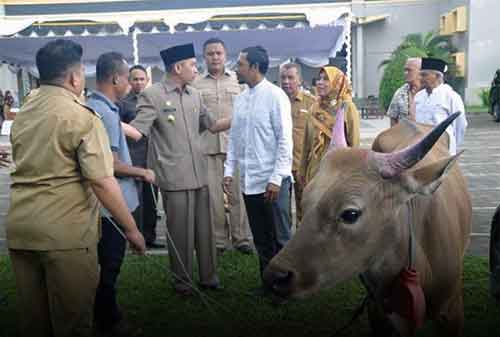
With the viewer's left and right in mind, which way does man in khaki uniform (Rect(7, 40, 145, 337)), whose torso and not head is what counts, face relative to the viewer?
facing away from the viewer and to the right of the viewer

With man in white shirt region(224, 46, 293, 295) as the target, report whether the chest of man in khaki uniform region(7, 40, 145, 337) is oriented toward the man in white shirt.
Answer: yes

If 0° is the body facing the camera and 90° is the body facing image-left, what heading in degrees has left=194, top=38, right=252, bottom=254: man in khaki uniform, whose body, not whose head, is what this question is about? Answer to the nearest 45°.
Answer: approximately 0°

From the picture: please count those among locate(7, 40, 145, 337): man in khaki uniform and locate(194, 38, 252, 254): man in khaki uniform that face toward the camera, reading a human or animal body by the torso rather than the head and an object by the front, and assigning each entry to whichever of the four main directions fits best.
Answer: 1

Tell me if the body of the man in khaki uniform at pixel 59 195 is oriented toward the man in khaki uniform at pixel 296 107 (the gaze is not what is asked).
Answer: yes

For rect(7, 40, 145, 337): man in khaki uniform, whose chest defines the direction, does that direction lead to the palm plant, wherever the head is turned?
yes

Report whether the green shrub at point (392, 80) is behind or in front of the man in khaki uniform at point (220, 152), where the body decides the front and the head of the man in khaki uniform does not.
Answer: behind

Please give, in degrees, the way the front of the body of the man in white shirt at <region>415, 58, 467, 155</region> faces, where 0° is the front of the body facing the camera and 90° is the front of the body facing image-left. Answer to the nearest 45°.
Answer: approximately 45°

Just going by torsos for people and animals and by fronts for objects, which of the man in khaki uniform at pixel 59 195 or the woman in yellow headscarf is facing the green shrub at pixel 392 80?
the man in khaki uniform

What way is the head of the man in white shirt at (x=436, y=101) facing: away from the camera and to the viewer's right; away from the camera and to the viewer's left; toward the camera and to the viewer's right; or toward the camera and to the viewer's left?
toward the camera and to the viewer's left

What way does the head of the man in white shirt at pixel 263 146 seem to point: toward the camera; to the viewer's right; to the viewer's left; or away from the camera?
to the viewer's left

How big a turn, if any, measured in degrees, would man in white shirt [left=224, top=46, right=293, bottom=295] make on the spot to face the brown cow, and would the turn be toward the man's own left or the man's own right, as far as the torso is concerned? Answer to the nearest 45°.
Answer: approximately 45° to the man's own left

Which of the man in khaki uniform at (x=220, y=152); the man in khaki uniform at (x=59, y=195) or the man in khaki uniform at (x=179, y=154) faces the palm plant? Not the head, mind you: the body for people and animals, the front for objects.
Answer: the man in khaki uniform at (x=59, y=195)
